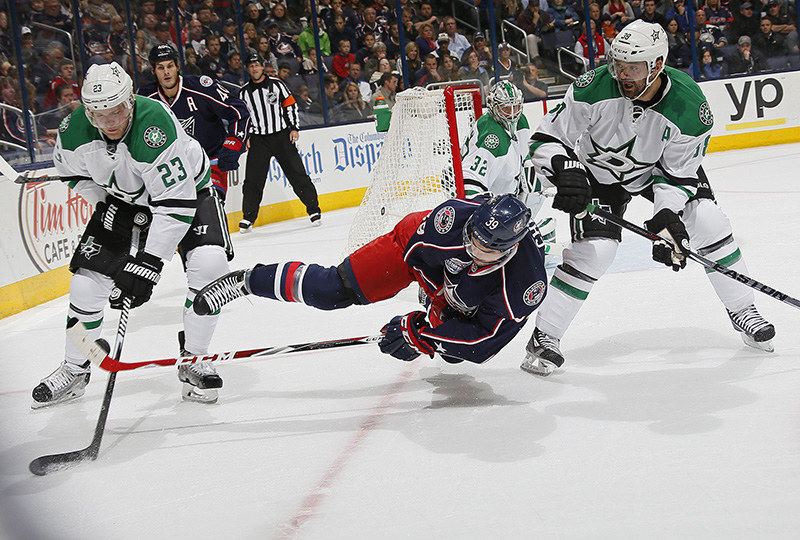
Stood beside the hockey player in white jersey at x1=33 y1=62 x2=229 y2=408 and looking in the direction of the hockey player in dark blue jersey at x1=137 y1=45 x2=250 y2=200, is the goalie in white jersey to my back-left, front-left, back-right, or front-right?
front-right

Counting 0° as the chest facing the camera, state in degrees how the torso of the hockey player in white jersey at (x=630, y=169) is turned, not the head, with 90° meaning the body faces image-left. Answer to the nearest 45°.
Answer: approximately 0°

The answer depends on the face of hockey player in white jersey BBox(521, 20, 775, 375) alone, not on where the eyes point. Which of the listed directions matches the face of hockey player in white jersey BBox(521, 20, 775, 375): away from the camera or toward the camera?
toward the camera

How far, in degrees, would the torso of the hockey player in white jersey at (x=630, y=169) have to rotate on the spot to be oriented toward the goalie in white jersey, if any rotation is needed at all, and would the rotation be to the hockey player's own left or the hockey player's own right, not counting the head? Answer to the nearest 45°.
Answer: approximately 135° to the hockey player's own right

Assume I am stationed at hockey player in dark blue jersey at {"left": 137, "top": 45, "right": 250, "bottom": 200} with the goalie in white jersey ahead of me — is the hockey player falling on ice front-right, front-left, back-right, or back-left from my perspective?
front-right

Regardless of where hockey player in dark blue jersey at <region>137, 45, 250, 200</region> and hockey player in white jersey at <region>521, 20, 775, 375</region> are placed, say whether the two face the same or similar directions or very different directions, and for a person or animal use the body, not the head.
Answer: same or similar directions

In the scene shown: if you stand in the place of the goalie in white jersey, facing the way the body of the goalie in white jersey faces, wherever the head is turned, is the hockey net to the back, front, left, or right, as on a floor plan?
back

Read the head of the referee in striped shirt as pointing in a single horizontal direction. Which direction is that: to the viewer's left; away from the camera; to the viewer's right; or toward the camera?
toward the camera

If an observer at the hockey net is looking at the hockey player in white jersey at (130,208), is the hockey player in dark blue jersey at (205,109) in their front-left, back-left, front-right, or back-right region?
front-right

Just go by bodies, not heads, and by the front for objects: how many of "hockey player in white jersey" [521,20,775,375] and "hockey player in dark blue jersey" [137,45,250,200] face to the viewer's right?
0

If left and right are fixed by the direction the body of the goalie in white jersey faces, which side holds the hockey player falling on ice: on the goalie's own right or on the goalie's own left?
on the goalie's own right

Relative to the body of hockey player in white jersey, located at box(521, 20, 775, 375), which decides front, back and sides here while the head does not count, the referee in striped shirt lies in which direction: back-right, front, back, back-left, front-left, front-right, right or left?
back-right

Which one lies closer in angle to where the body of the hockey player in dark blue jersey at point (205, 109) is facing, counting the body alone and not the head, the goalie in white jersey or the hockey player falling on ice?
the hockey player falling on ice

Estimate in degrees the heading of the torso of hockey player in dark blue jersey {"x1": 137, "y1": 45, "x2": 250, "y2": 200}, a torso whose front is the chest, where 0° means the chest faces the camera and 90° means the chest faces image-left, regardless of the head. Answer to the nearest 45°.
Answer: approximately 45°
